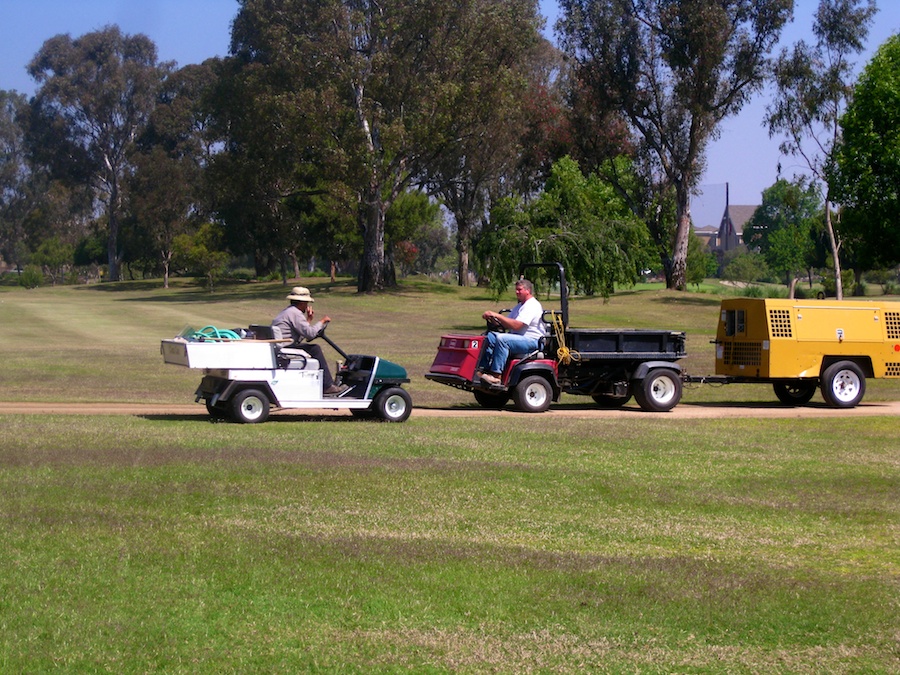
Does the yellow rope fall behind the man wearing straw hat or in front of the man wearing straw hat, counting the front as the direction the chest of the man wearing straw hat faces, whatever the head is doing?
in front

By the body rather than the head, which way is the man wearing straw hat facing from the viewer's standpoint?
to the viewer's right

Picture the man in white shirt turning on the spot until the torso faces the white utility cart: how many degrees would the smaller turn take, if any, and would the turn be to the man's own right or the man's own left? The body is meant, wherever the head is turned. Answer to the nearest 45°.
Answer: approximately 45° to the man's own left

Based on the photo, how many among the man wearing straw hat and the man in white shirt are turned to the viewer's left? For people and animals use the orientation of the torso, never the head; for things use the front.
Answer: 1

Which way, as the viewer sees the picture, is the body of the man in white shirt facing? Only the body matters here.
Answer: to the viewer's left

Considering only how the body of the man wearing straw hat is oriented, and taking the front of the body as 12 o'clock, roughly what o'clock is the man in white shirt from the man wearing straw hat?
The man in white shirt is roughly at 11 o'clock from the man wearing straw hat.

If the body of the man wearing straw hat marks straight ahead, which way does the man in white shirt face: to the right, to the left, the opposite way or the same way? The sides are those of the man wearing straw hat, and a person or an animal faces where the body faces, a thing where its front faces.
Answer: the opposite way

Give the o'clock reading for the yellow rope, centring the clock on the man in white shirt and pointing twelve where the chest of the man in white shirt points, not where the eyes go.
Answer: The yellow rope is roughly at 5 o'clock from the man in white shirt.
